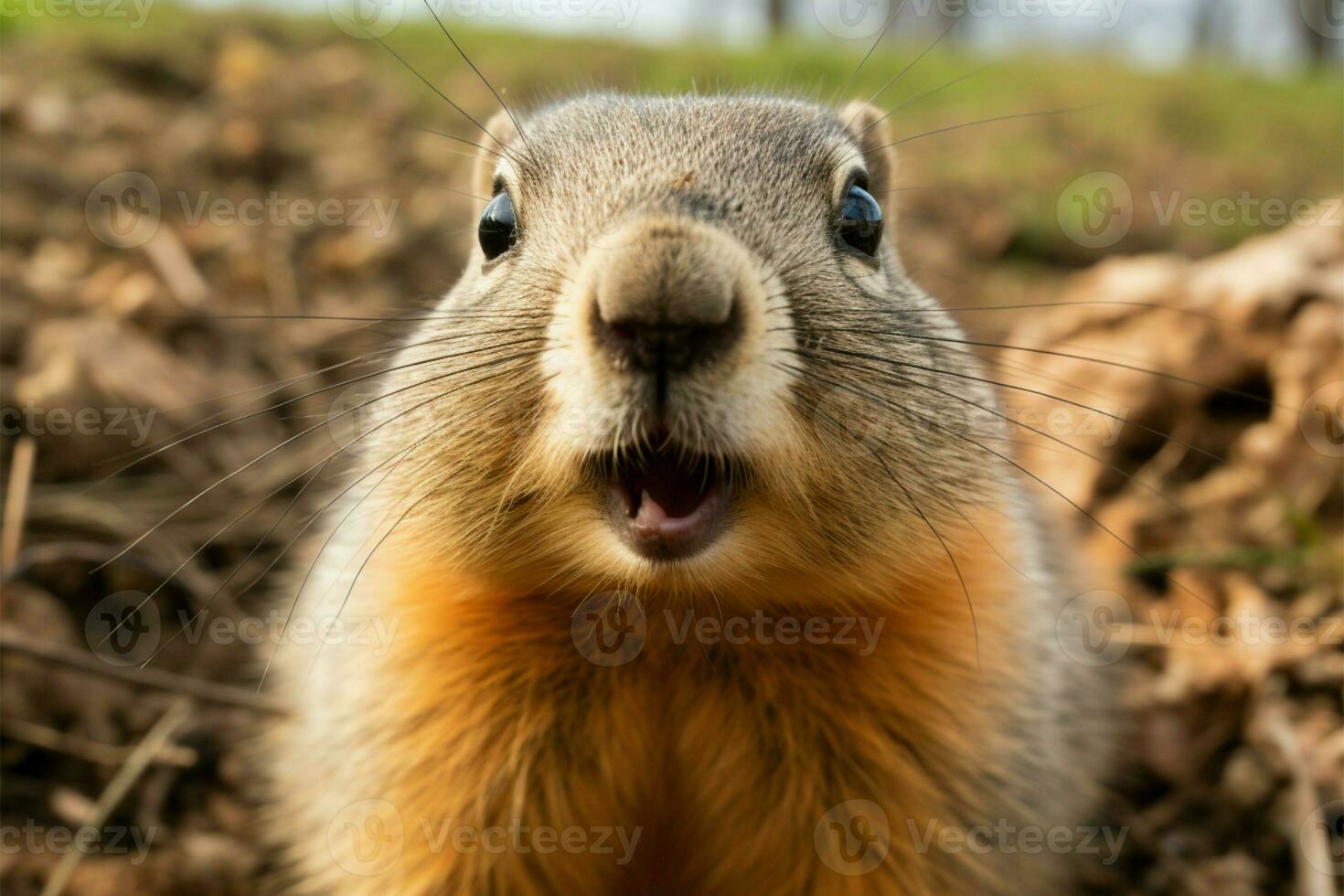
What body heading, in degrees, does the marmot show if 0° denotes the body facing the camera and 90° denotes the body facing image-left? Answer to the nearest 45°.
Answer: approximately 0°

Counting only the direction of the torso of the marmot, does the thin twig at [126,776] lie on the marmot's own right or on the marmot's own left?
on the marmot's own right

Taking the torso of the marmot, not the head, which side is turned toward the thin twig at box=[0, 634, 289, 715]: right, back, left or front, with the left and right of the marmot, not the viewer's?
right

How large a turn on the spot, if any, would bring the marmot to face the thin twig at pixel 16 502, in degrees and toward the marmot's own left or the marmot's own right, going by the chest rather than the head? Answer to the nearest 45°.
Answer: approximately 135° to the marmot's own right

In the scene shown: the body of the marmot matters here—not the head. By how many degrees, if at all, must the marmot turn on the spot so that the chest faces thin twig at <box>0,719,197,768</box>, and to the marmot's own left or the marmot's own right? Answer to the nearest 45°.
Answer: approximately 90° to the marmot's own right
